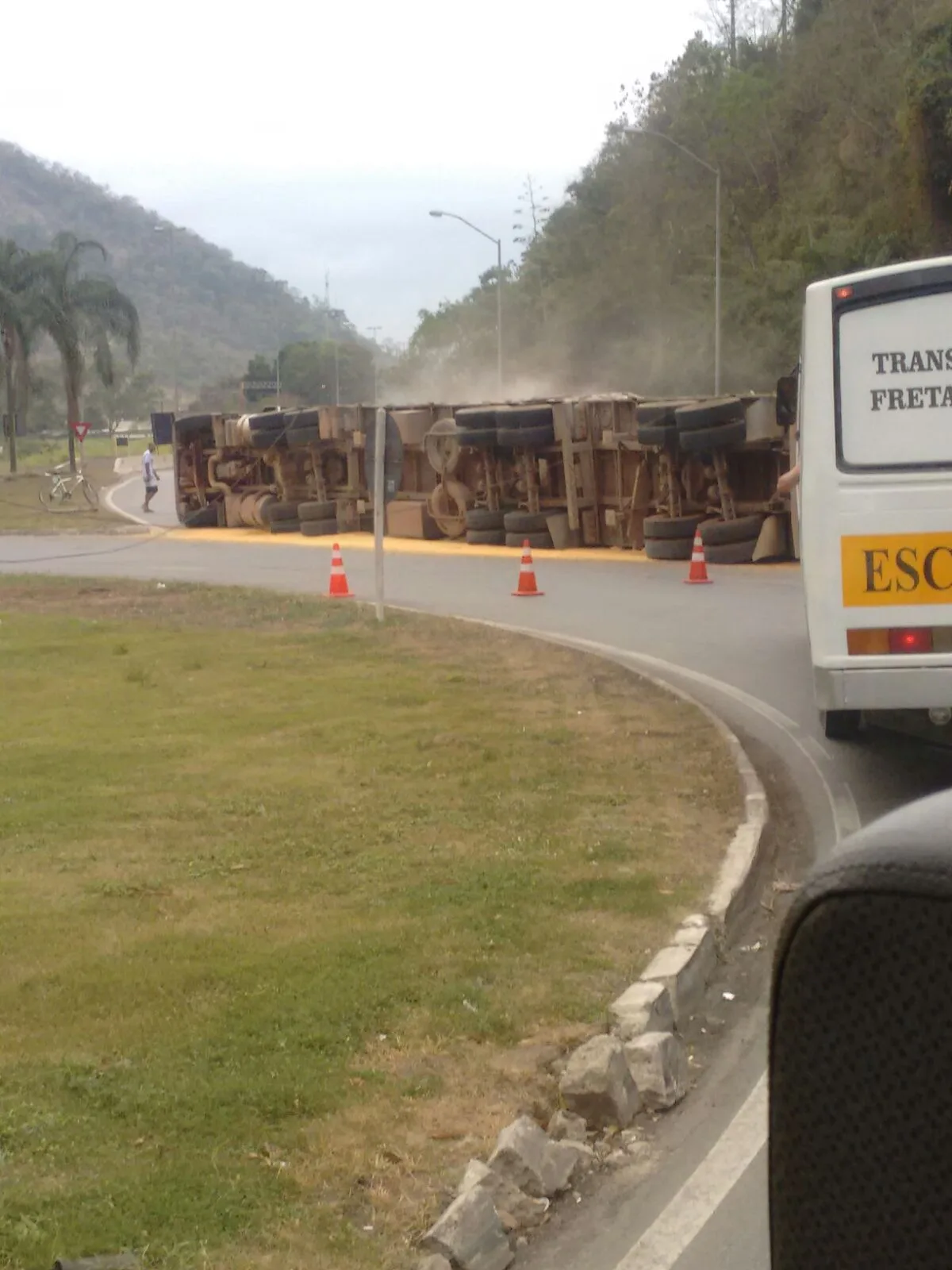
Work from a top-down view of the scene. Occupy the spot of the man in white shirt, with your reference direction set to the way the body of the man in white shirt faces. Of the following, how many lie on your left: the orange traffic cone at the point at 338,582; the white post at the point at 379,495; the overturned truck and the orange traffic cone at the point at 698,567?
0

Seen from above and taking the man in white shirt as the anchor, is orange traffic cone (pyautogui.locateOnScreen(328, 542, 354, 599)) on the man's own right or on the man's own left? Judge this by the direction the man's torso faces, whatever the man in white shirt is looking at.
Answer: on the man's own right

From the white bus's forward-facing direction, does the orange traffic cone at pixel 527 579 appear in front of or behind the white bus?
in front

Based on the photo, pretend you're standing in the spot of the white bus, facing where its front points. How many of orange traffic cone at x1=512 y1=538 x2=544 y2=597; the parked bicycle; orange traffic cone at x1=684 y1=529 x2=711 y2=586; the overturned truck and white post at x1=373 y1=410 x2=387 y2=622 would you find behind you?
0

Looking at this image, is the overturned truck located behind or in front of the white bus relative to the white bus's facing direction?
in front

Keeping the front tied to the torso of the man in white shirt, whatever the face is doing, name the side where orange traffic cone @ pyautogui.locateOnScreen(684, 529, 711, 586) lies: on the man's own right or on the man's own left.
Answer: on the man's own right

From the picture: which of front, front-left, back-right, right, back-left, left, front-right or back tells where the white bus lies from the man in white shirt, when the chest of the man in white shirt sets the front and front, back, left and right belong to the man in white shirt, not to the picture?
right

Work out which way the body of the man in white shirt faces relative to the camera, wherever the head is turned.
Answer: to the viewer's right

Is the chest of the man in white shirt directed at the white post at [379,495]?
no

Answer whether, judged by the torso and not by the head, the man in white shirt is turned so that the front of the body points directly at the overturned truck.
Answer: no

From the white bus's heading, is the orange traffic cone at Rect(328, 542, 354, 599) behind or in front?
in front

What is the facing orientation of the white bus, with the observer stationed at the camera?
facing away from the viewer

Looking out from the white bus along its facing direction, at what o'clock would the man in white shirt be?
The man in white shirt is roughly at 11 o'clock from the white bus.

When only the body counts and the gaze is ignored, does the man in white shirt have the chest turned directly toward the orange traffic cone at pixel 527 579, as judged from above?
no
